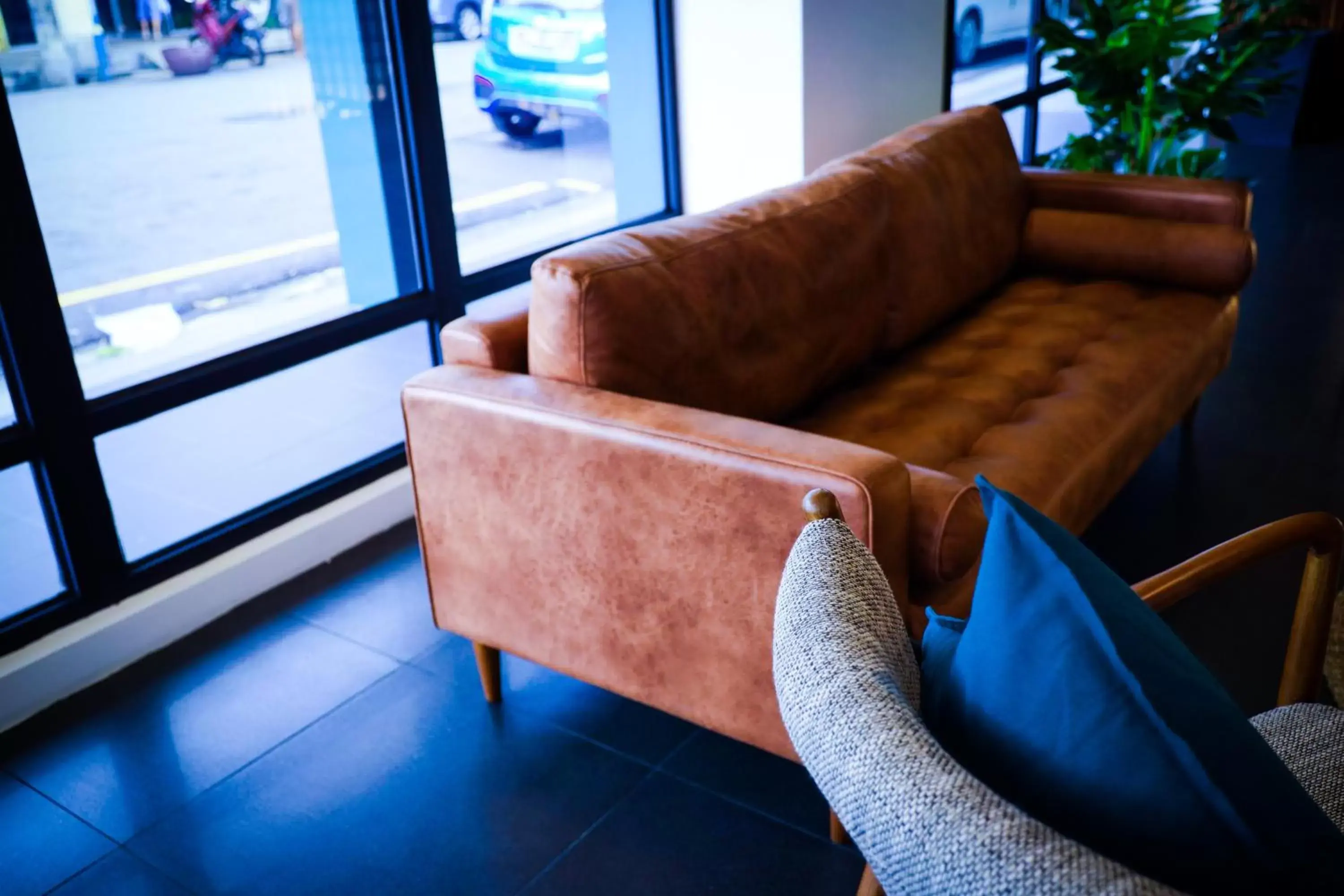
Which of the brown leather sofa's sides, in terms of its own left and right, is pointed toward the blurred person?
back

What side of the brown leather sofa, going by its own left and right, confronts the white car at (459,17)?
back

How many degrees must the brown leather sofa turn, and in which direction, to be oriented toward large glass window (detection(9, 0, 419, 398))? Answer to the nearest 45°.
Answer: approximately 180°

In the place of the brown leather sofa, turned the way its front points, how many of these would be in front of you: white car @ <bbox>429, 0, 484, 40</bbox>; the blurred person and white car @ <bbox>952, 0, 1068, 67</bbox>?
0

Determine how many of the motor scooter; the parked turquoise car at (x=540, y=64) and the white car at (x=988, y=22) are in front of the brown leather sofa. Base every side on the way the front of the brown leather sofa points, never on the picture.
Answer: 0

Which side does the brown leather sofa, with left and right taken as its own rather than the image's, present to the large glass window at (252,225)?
back

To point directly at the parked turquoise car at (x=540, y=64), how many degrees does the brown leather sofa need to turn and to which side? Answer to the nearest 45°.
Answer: approximately 135° to its left

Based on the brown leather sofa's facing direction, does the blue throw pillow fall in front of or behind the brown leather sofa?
in front

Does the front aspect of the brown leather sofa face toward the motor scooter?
no

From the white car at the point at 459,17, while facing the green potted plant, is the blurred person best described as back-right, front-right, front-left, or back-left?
back-right

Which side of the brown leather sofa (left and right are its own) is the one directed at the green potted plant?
left

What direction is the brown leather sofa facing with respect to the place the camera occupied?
facing the viewer and to the right of the viewer

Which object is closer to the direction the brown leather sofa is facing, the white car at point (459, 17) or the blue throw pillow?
the blue throw pillow

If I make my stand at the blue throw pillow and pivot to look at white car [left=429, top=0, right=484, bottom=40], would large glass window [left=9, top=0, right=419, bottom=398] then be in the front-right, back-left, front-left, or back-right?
front-left

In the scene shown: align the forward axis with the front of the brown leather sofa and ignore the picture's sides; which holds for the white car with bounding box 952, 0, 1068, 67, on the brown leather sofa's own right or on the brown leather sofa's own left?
on the brown leather sofa's own left
